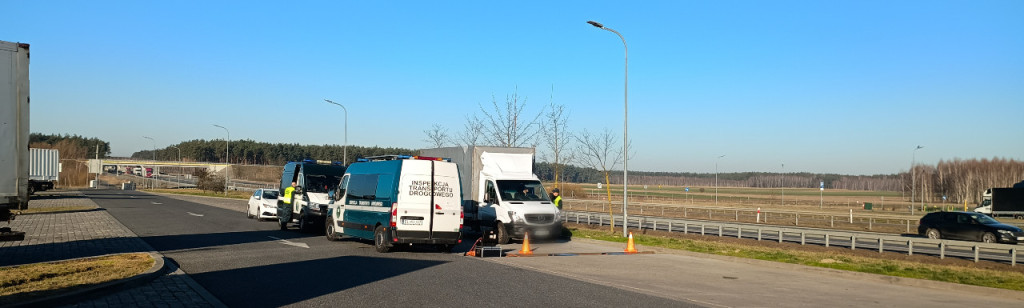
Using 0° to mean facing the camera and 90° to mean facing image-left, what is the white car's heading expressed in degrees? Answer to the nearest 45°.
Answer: approximately 315°

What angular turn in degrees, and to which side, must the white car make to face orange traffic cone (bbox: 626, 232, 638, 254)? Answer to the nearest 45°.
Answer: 0° — it already faces it

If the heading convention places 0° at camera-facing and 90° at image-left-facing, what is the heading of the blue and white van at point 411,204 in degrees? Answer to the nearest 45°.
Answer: approximately 135°

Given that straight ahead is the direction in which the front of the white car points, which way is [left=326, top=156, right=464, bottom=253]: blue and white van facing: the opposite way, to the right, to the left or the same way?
the opposite way

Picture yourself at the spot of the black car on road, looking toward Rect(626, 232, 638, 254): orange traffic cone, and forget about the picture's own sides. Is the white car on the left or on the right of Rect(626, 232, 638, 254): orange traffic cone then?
right
